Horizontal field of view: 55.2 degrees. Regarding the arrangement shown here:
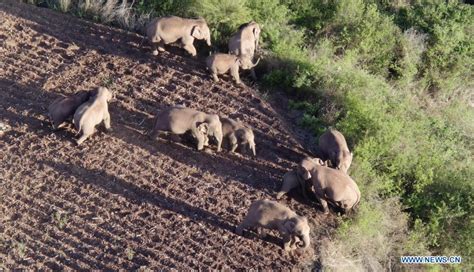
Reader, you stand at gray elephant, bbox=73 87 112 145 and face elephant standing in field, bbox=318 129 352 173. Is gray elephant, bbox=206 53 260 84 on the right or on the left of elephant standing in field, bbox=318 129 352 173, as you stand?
left

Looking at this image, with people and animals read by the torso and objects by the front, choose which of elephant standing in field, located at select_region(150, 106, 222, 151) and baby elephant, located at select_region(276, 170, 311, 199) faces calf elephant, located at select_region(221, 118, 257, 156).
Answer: the elephant standing in field

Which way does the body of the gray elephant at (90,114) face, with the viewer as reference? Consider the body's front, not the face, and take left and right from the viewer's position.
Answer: facing away from the viewer and to the right of the viewer

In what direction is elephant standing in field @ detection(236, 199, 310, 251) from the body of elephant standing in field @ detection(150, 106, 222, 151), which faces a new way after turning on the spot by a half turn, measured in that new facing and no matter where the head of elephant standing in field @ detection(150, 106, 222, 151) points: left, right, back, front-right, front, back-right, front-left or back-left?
back-left

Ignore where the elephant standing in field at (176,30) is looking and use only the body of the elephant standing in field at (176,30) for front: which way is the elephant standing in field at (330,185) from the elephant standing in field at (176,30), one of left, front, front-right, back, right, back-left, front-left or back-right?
front-right

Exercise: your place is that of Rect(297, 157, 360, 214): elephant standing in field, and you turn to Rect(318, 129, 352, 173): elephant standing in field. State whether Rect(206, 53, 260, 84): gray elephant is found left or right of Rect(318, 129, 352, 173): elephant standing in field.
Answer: left

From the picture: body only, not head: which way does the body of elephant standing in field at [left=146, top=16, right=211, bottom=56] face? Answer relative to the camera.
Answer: to the viewer's right

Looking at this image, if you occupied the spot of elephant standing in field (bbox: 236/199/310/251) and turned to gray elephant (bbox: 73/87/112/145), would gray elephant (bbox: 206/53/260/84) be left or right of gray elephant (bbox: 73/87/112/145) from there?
right

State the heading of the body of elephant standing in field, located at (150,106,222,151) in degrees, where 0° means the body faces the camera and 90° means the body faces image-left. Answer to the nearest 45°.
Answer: approximately 270°
